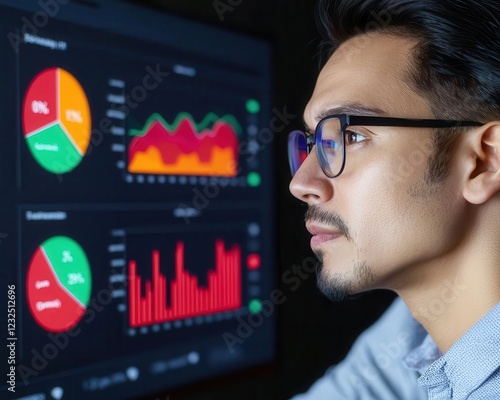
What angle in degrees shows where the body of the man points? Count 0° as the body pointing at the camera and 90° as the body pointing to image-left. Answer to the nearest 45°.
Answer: approximately 90°

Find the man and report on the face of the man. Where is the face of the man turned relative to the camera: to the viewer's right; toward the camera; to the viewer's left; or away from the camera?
to the viewer's left
